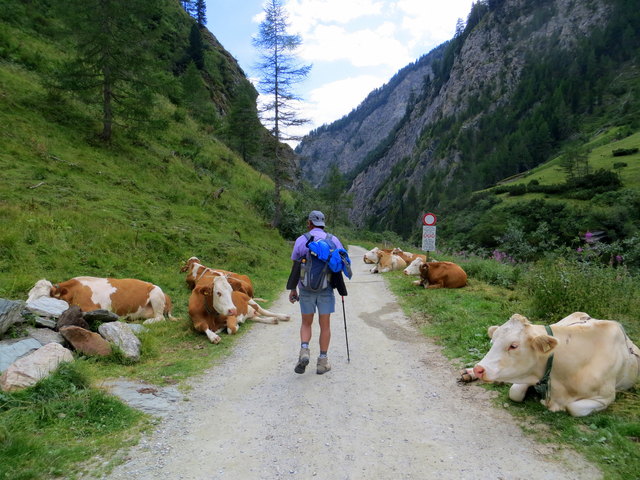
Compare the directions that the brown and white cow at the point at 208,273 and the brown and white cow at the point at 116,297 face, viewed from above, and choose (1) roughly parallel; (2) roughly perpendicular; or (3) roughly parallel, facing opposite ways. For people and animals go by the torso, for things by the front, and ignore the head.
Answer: roughly parallel

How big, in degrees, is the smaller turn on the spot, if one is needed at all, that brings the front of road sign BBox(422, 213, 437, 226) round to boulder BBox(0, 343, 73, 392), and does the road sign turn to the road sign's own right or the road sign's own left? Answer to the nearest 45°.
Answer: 0° — it already faces it

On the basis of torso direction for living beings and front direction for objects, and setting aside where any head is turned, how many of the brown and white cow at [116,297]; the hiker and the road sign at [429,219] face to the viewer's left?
1

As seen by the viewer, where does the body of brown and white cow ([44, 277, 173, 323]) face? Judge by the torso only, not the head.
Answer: to the viewer's left

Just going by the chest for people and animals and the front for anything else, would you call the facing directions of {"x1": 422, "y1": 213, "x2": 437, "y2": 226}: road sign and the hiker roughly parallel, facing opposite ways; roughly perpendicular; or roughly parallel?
roughly parallel, facing opposite ways

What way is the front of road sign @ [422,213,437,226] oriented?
toward the camera

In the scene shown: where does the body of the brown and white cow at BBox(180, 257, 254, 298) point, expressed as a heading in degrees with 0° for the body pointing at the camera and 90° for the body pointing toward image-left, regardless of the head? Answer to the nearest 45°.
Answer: approximately 90°

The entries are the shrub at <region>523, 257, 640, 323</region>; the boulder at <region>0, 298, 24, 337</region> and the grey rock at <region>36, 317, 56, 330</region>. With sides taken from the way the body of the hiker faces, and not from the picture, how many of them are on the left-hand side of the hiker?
2

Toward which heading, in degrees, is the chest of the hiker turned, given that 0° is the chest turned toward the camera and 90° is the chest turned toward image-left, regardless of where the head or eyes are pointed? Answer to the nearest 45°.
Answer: approximately 180°

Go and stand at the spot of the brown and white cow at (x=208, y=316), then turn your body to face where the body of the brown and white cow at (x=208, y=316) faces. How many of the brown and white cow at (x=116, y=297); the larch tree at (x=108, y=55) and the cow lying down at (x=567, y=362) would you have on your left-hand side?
1

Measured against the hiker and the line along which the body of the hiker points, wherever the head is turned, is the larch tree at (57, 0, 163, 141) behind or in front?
in front

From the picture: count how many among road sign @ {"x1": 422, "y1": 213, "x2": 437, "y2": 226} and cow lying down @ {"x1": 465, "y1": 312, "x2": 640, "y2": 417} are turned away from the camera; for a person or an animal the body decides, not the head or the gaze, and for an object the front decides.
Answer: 0

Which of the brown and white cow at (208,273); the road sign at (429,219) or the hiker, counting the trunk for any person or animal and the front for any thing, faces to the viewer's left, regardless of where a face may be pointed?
the brown and white cow

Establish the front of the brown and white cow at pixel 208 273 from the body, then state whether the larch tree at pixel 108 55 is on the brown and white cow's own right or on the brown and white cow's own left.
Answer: on the brown and white cow's own right

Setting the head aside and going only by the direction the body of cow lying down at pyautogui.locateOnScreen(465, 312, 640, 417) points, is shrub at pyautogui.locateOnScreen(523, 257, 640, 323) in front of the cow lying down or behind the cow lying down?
behind

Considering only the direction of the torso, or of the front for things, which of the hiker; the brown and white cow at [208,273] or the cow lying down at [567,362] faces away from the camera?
the hiker

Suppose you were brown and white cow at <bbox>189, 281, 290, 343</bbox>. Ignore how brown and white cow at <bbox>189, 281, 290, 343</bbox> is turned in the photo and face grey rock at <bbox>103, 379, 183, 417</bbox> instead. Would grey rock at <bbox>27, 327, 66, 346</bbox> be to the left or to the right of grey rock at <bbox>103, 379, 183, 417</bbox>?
right
